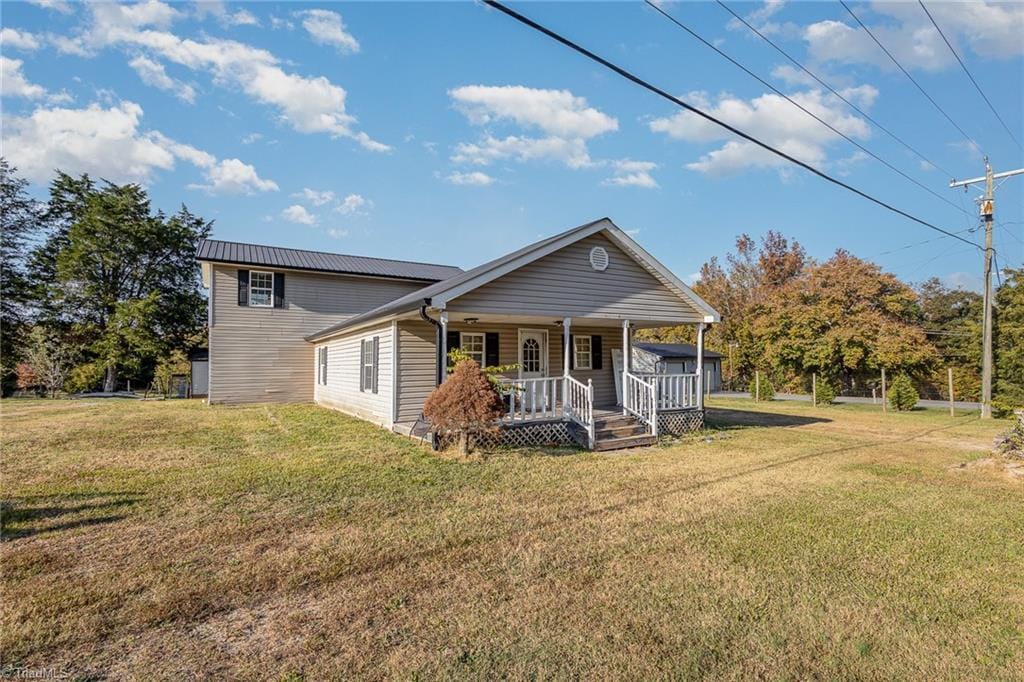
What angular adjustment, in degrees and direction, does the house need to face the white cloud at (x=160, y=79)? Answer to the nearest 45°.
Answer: approximately 135° to its right

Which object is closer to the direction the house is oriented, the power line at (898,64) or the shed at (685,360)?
the power line

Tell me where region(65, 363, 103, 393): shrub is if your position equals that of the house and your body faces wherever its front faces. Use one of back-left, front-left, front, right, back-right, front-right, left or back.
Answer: back

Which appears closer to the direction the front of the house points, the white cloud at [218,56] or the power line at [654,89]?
the power line

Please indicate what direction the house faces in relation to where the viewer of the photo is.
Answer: facing the viewer and to the right of the viewer

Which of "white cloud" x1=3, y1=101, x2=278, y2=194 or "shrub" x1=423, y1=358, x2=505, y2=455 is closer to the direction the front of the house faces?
the shrub

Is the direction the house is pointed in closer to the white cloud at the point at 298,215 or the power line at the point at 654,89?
the power line

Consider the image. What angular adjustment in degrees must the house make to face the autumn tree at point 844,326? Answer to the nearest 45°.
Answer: approximately 90° to its left

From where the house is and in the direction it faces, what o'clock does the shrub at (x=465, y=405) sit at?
The shrub is roughly at 2 o'clock from the house.

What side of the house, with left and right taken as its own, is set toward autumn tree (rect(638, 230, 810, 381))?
left
